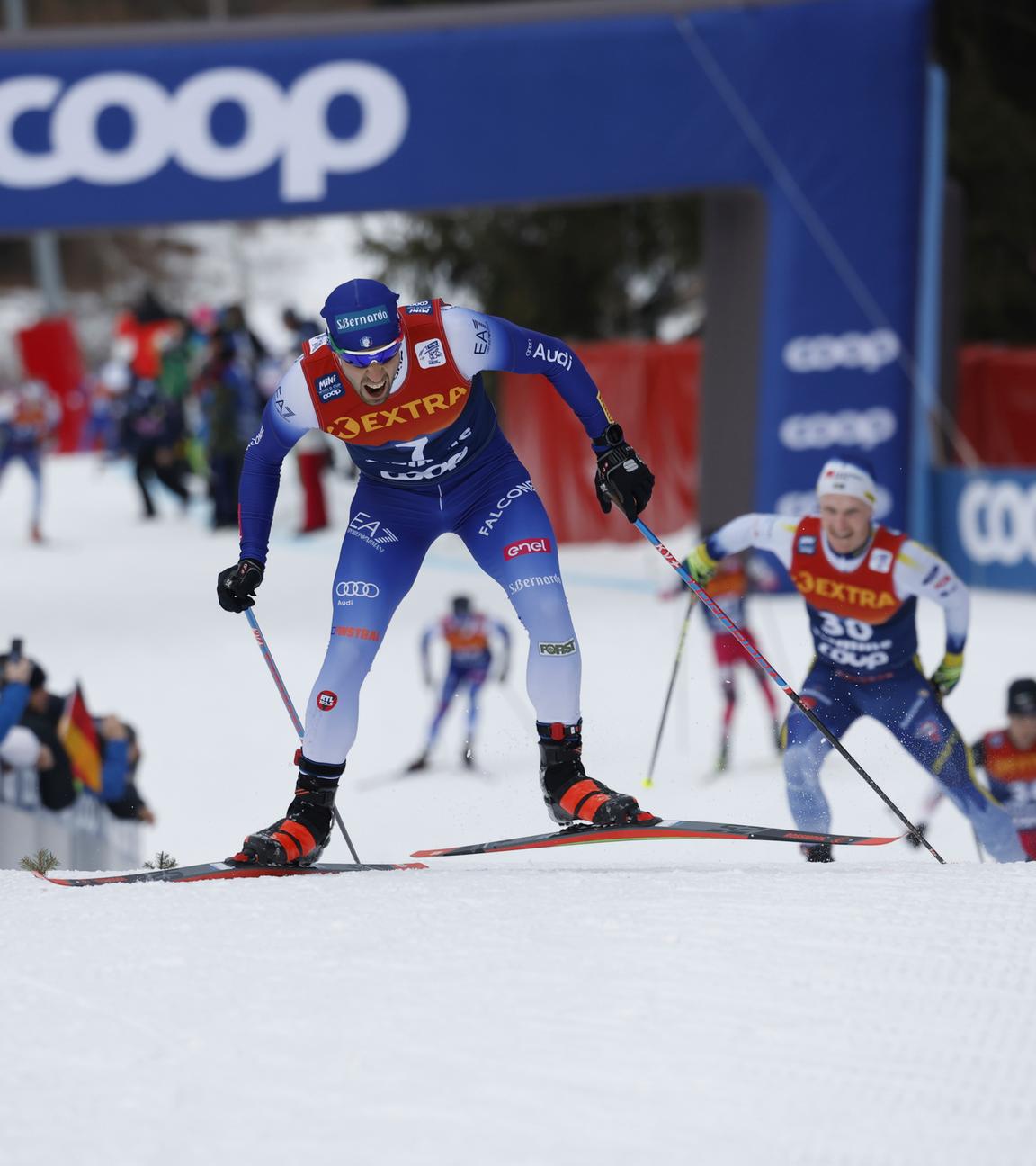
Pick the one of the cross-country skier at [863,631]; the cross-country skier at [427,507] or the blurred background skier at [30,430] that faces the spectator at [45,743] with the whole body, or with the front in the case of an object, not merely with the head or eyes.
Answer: the blurred background skier

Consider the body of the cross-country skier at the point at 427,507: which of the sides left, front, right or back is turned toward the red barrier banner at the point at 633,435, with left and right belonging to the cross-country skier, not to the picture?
back

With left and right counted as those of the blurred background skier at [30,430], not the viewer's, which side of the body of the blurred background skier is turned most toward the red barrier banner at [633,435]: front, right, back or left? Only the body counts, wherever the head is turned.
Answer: left

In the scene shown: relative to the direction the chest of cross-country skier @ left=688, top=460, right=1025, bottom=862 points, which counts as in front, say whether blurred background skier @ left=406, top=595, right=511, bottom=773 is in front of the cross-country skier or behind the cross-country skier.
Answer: behind

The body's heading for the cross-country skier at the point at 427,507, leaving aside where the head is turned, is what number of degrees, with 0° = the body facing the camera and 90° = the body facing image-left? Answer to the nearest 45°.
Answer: approximately 0°

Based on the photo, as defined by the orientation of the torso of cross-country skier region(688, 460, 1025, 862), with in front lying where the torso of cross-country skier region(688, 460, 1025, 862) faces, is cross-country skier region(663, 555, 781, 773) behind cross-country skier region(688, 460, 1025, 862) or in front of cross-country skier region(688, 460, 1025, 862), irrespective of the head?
behind

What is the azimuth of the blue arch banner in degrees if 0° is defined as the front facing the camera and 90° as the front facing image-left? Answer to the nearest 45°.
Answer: approximately 0°
